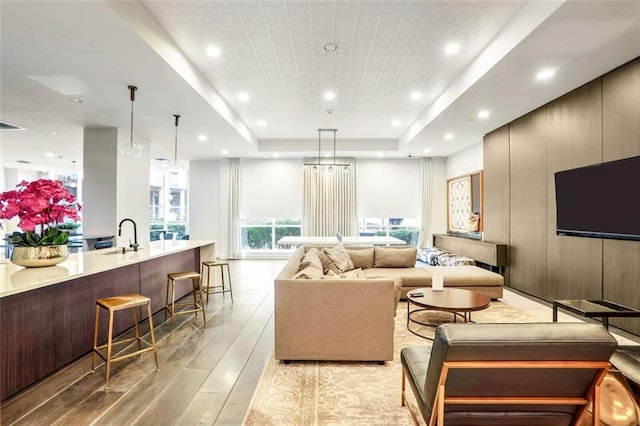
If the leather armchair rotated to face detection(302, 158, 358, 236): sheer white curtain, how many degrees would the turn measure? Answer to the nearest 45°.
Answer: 0° — it already faces it

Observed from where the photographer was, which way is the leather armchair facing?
facing away from the viewer and to the left of the viewer

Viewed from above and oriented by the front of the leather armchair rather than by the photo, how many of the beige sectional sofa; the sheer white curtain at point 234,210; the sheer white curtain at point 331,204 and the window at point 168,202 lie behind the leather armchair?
0

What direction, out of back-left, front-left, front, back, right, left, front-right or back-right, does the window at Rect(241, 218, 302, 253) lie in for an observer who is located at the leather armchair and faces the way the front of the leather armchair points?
front

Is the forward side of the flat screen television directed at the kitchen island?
yes

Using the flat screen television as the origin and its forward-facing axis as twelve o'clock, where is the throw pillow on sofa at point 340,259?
The throw pillow on sofa is roughly at 1 o'clock from the flat screen television.

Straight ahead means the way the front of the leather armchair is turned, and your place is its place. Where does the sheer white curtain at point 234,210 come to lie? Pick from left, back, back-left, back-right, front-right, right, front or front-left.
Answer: front

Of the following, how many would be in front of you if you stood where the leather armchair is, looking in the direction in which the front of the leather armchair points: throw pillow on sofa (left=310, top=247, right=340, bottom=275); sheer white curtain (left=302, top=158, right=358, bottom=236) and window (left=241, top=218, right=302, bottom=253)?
3

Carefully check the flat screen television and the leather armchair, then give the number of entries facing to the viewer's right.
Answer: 0

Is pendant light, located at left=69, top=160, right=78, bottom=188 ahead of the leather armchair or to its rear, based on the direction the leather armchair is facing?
ahead

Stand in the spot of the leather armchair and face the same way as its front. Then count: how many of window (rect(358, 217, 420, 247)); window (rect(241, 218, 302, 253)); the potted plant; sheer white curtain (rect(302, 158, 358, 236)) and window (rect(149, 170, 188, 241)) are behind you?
0

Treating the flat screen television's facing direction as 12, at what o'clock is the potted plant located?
The potted plant is roughly at 12 o'clock from the flat screen television.

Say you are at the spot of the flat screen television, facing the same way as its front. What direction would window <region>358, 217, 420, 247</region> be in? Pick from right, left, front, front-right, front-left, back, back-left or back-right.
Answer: right

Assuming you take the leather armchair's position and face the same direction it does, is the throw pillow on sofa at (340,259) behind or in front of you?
in front

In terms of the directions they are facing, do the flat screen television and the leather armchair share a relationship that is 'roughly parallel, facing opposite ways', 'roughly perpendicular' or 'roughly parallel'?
roughly perpendicular

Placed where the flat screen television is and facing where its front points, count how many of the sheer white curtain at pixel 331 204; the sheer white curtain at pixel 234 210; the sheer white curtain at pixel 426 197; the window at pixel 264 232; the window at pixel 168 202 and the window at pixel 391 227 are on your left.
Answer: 0

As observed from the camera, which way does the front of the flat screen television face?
facing the viewer and to the left of the viewer

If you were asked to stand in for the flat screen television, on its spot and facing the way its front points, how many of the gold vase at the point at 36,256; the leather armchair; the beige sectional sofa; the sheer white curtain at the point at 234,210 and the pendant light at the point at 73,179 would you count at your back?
0

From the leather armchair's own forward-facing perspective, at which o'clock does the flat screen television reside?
The flat screen television is roughly at 2 o'clock from the leather armchair.

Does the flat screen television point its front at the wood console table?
no

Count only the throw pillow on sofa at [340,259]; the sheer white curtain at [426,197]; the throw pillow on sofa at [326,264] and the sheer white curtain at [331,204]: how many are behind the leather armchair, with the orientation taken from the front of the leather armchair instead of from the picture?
0

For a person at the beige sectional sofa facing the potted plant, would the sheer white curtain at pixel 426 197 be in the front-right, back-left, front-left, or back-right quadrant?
back-right
